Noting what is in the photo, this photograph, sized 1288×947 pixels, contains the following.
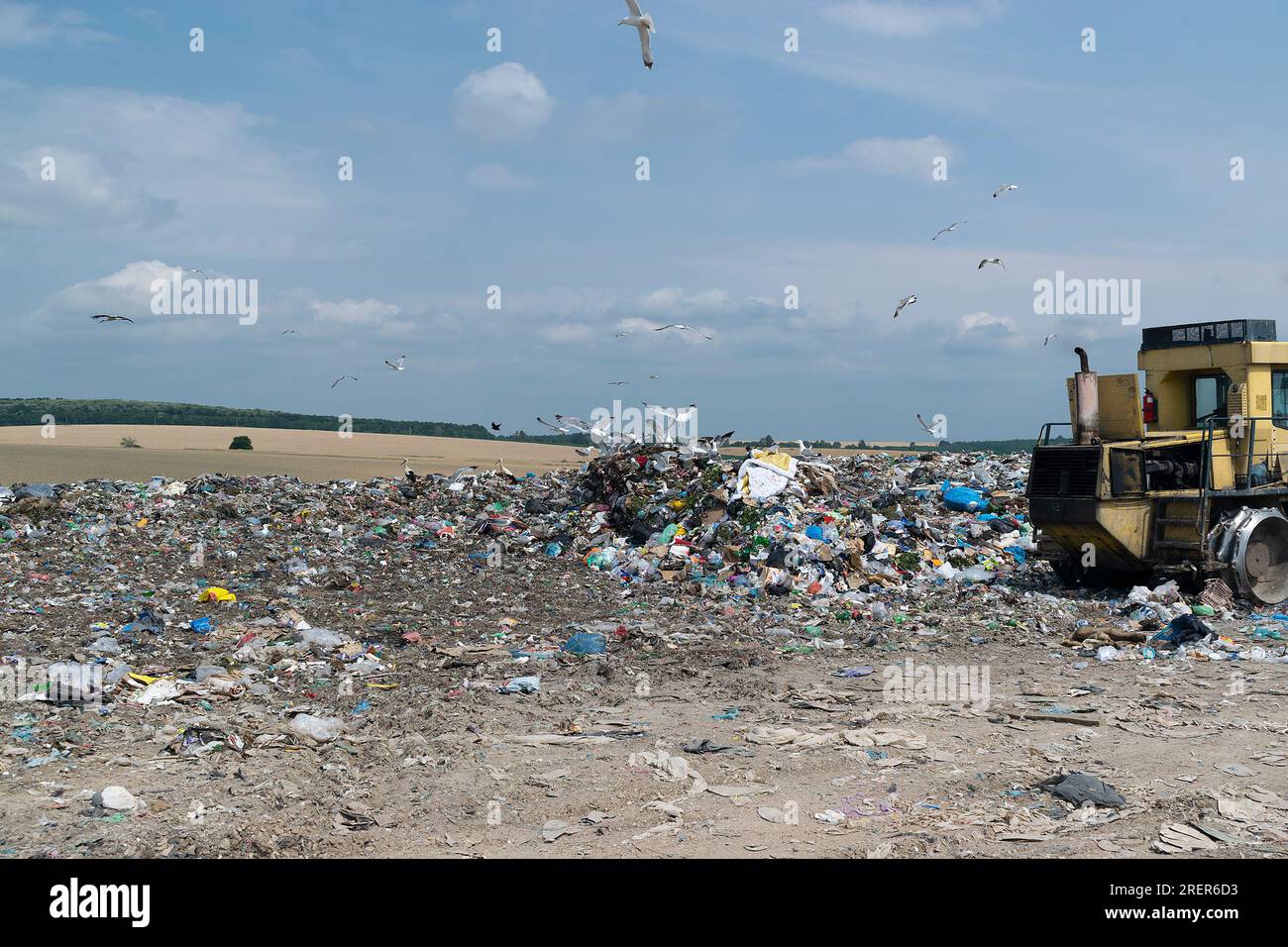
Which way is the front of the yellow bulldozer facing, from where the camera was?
facing away from the viewer and to the right of the viewer

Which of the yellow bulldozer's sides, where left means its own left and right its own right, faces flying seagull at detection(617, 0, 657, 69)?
back

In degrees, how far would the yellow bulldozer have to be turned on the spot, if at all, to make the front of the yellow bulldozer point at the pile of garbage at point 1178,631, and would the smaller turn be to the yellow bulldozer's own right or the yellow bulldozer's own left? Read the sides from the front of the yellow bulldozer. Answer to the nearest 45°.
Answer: approximately 135° to the yellow bulldozer's own right

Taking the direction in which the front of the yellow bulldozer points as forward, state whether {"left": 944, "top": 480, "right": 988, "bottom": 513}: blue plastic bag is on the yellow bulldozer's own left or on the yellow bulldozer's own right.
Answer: on the yellow bulldozer's own left
